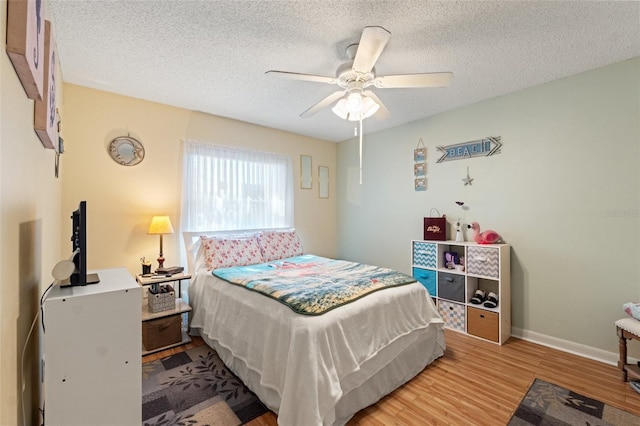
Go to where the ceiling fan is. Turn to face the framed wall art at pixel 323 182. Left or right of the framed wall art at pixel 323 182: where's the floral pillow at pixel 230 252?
left

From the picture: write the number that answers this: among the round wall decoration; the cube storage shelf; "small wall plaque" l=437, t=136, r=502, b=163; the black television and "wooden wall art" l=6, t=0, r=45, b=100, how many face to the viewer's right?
2

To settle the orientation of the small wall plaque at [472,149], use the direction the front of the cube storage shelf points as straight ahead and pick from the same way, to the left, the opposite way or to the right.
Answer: the same way

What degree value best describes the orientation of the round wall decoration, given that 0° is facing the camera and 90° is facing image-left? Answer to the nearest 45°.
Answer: approximately 0°

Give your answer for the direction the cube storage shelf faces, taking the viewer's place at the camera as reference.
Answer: facing the viewer and to the left of the viewer

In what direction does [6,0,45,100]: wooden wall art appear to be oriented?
to the viewer's right

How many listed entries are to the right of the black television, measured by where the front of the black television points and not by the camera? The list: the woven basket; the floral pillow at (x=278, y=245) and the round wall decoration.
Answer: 0

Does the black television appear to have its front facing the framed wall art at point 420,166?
yes

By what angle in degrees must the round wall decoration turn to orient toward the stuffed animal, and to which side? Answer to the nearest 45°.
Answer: approximately 45° to its left

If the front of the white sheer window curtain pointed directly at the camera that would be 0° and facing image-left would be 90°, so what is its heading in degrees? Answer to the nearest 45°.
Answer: approximately 315°

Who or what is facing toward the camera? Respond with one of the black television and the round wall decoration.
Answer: the round wall decoration

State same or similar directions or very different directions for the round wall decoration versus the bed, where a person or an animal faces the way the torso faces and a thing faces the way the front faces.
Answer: same or similar directions

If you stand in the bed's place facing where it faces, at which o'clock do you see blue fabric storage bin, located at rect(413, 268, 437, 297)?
The blue fabric storage bin is roughly at 9 o'clock from the bed.

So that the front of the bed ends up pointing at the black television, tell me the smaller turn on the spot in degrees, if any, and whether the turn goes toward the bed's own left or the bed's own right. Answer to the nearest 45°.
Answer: approximately 90° to the bed's own right

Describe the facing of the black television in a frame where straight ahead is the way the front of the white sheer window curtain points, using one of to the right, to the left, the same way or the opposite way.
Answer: to the left

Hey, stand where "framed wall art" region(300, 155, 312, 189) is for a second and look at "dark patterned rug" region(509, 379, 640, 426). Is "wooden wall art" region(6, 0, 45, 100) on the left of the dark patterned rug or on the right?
right

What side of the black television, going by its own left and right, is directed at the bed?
front

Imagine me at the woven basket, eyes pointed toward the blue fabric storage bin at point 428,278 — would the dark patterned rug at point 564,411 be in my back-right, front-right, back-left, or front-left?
front-right

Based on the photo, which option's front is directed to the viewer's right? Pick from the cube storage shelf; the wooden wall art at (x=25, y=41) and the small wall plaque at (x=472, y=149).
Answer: the wooden wall art

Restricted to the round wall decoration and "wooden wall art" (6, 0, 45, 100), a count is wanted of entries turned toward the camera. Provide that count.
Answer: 1

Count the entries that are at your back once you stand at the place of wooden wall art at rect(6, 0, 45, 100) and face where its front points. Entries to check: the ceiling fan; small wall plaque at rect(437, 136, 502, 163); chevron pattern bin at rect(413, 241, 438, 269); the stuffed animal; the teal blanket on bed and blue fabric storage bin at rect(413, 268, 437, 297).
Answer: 0
